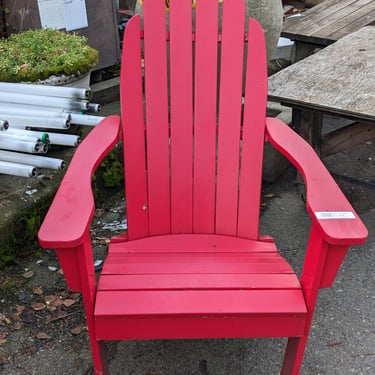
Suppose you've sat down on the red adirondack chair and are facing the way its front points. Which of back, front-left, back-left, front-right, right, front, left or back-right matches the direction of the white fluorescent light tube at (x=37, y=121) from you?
back-right

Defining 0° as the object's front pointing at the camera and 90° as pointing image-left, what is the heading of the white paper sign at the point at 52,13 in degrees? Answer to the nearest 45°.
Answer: approximately 0°

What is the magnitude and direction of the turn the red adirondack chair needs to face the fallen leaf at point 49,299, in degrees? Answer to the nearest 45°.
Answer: approximately 90° to its right

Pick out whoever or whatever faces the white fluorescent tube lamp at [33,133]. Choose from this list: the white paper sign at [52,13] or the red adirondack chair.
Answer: the white paper sign

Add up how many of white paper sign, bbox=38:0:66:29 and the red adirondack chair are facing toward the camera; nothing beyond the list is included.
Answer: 2

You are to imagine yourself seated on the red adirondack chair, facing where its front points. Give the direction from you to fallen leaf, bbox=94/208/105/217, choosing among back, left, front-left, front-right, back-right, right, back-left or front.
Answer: back-right

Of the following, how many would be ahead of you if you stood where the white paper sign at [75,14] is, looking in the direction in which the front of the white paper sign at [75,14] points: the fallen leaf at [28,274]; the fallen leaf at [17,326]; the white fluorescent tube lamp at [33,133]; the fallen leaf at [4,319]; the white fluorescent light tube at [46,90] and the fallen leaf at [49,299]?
6

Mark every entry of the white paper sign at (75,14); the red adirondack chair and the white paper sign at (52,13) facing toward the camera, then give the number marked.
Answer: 3

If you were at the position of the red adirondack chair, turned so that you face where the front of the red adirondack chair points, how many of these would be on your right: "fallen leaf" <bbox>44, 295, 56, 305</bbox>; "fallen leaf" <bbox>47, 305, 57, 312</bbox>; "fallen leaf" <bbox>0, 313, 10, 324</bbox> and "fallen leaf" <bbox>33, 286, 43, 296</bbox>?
4

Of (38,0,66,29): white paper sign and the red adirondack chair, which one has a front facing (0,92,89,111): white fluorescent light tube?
the white paper sign

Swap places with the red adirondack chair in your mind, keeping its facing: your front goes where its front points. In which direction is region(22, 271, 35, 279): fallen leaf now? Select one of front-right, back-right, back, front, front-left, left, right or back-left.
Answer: right

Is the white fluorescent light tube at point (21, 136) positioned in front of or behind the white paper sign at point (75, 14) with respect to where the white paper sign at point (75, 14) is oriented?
in front

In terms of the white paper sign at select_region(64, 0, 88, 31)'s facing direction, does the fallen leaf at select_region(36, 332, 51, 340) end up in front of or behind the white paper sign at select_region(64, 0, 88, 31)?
in front

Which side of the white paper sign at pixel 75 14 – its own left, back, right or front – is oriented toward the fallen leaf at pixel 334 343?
front
